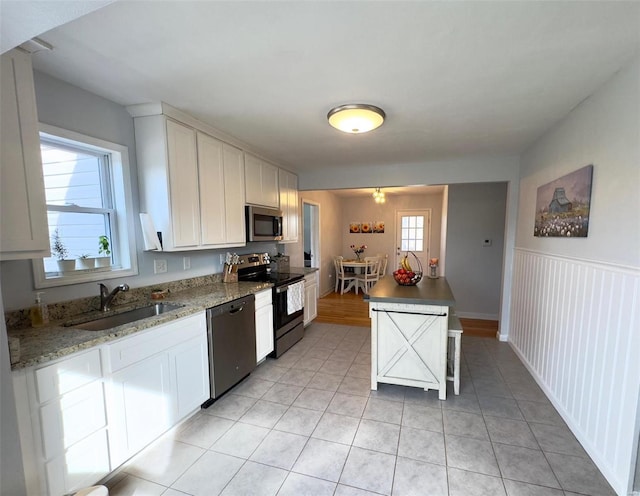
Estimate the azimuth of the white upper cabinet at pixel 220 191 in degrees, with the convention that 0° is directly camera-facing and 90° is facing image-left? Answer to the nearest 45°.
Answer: approximately 315°

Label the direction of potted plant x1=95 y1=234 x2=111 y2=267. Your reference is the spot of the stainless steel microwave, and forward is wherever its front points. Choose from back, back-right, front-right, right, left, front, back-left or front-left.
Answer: right

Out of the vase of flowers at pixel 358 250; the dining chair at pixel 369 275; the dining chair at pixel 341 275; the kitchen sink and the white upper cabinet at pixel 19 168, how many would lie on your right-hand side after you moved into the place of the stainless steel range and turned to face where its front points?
2

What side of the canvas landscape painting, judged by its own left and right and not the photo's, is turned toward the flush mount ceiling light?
front

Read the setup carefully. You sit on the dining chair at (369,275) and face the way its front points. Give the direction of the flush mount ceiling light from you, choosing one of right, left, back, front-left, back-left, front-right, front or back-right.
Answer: back-left

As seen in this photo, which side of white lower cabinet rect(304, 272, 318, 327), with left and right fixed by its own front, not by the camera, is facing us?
right

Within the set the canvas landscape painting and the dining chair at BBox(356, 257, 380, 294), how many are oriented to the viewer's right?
0

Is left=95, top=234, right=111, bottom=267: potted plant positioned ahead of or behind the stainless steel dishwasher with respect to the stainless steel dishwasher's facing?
behind

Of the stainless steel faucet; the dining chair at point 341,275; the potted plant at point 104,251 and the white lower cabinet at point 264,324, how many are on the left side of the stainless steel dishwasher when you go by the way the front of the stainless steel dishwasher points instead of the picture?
2

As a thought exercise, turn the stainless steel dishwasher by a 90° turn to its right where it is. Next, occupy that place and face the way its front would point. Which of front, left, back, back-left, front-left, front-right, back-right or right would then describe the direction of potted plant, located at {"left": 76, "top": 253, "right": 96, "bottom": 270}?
front-right

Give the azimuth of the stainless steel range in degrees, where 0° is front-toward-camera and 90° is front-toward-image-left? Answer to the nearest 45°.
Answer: approximately 315°

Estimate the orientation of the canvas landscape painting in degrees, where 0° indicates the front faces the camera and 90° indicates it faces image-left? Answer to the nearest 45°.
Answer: approximately 45°

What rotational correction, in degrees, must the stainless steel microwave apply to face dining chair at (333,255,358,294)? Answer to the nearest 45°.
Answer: approximately 90° to its left
